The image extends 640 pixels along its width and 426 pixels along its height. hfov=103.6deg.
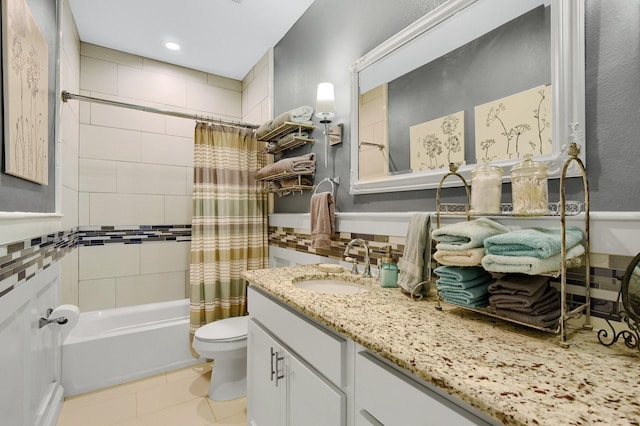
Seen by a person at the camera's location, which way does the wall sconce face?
facing the viewer and to the left of the viewer

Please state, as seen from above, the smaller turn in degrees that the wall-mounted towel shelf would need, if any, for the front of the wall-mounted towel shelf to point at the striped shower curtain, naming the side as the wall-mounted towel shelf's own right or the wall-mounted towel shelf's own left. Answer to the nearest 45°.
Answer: approximately 45° to the wall-mounted towel shelf's own right

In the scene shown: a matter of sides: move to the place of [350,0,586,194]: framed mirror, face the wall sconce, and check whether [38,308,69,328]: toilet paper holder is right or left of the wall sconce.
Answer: left

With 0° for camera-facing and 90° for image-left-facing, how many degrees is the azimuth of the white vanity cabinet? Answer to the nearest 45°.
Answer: approximately 45°

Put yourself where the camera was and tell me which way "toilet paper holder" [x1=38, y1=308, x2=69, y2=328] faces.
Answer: facing to the right of the viewer
